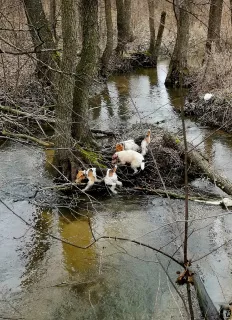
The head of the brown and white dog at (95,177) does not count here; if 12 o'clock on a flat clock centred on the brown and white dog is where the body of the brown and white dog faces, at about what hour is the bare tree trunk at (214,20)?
The bare tree trunk is roughly at 4 o'clock from the brown and white dog.

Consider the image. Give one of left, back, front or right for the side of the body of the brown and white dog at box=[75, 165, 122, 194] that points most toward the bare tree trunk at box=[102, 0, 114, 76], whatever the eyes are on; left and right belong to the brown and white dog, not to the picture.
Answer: right

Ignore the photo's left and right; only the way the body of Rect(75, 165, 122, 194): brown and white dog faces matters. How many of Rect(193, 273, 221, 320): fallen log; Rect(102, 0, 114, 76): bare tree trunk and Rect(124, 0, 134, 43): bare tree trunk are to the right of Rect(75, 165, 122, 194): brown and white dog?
2

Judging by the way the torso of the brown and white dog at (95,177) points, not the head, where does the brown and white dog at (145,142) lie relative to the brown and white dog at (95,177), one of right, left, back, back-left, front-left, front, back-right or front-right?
back-right

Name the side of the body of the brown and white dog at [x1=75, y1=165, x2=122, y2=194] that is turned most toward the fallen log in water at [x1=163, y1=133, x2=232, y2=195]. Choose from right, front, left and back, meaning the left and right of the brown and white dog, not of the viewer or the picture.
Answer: back

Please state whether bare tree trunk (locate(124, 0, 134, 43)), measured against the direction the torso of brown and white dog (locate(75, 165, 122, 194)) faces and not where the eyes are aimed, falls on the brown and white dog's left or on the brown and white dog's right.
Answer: on the brown and white dog's right

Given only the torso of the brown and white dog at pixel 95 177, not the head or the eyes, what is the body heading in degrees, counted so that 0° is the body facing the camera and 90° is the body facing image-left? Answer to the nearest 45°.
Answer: approximately 90°

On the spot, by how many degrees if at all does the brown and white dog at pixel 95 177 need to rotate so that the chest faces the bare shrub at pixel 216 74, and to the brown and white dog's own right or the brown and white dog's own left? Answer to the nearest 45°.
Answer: approximately 135° to the brown and white dog's own right

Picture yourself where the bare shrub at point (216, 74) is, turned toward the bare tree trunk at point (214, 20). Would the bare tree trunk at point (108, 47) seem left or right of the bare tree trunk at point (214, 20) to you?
left
